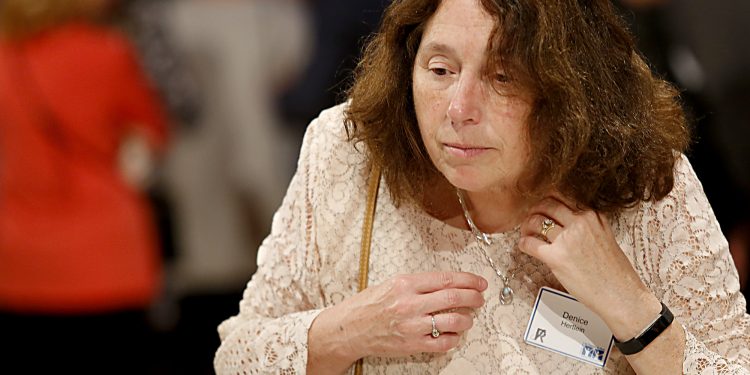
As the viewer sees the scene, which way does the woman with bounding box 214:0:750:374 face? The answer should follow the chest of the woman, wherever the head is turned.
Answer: toward the camera

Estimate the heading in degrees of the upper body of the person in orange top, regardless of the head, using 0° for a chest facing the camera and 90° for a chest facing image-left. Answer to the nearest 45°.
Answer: approximately 180°

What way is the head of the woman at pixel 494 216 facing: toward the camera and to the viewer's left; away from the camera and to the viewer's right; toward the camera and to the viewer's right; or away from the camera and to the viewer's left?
toward the camera and to the viewer's left
